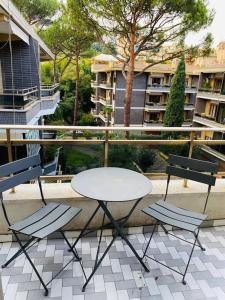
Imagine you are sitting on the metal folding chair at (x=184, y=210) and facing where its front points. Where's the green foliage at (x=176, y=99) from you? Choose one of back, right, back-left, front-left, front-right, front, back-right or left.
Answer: back-right

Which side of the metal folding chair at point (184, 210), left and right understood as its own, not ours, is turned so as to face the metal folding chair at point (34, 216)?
front

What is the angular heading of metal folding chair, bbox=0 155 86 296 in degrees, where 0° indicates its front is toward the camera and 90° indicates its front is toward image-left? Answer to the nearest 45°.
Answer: approximately 315°

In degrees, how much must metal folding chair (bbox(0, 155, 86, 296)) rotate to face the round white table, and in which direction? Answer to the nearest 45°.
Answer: approximately 45° to its left

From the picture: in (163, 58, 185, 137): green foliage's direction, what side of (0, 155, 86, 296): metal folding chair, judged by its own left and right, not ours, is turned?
left

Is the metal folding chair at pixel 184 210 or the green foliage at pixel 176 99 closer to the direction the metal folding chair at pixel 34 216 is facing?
the metal folding chair

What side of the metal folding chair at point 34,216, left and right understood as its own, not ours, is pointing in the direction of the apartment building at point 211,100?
left

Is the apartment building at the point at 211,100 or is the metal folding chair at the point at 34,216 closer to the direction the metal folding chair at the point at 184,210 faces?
the metal folding chair

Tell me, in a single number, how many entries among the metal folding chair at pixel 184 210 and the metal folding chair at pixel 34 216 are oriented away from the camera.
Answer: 0

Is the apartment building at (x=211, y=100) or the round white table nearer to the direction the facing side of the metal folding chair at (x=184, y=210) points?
the round white table

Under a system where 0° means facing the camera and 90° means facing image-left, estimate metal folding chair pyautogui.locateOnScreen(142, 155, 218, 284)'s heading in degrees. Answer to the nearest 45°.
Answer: approximately 45°

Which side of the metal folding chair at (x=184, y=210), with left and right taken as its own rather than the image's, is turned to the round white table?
front

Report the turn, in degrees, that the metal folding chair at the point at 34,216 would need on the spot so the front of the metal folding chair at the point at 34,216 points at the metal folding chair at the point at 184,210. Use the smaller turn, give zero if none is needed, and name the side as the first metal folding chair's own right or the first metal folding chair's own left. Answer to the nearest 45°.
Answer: approximately 45° to the first metal folding chair's own left

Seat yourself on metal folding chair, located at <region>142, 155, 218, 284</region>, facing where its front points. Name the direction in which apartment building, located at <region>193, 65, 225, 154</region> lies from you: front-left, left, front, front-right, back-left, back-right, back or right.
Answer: back-right
